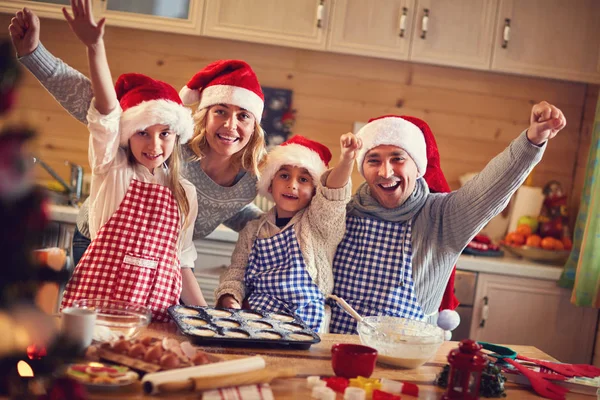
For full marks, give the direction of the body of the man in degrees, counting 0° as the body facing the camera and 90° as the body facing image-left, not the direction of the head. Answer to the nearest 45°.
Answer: approximately 45°

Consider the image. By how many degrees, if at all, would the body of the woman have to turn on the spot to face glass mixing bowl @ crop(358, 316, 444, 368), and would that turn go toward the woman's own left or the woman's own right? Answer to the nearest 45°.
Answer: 0° — they already face it

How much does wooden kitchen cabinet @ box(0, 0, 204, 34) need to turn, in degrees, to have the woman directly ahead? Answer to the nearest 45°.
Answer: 0° — it already faces them

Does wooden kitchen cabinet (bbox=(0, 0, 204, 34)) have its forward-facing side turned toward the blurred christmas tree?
yes

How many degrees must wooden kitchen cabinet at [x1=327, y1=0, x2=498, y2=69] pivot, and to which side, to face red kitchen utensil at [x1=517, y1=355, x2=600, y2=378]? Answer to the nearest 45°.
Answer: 0° — it already faces it

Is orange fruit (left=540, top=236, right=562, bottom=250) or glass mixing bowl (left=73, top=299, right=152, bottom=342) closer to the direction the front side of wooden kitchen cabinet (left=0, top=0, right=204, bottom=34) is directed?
the glass mixing bowl

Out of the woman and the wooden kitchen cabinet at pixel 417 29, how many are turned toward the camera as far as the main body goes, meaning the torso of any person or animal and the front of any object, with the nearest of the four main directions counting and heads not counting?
2

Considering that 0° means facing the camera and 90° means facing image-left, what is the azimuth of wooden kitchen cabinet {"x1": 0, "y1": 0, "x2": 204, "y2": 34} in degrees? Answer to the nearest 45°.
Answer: approximately 0°
